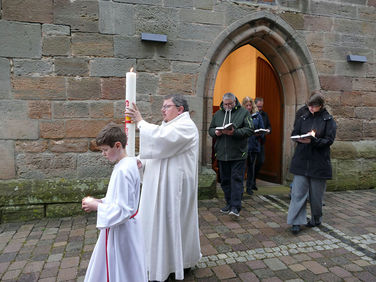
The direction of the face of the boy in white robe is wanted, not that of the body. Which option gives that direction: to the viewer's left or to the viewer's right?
to the viewer's left

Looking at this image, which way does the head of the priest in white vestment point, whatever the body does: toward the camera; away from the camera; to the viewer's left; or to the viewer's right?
to the viewer's left

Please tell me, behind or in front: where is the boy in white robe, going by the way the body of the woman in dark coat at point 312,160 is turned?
in front

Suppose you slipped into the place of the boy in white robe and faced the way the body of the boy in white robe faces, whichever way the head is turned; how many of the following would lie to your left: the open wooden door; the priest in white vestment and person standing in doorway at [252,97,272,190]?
0

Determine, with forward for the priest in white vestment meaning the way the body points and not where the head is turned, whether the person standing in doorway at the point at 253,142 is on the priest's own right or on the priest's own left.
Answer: on the priest's own right

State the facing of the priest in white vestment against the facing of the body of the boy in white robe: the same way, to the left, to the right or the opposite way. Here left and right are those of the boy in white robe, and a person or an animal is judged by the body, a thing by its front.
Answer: the same way

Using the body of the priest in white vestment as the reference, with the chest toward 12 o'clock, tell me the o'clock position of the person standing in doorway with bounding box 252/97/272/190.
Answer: The person standing in doorway is roughly at 4 o'clock from the priest in white vestment.

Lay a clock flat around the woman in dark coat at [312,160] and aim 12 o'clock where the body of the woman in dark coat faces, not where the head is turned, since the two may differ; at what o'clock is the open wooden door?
The open wooden door is roughly at 4 o'clock from the woman in dark coat.

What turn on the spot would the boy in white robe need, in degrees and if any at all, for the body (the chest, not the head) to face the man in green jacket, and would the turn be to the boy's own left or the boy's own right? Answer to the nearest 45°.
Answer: approximately 135° to the boy's own right

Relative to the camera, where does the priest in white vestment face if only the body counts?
to the viewer's left

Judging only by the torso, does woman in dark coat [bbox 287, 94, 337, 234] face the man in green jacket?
no

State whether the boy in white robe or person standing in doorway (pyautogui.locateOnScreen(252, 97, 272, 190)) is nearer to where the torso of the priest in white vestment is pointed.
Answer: the boy in white robe

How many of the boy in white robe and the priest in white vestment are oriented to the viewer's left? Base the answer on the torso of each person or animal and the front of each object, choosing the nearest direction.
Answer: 2

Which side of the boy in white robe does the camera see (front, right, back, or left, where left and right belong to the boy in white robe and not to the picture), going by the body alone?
left
